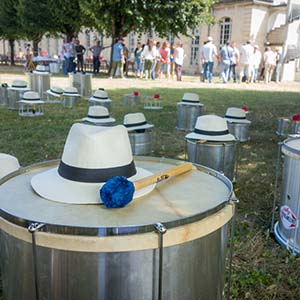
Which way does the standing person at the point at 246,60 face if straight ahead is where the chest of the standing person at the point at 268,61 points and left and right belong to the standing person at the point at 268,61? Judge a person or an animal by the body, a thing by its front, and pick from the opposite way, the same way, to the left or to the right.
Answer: the same way

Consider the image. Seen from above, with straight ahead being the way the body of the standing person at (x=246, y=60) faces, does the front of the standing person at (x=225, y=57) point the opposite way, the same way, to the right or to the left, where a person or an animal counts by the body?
the same way

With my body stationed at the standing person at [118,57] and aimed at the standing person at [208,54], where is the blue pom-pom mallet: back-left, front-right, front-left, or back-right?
front-right

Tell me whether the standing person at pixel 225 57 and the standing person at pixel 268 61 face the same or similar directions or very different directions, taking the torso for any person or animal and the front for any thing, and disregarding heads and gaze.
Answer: same or similar directions
